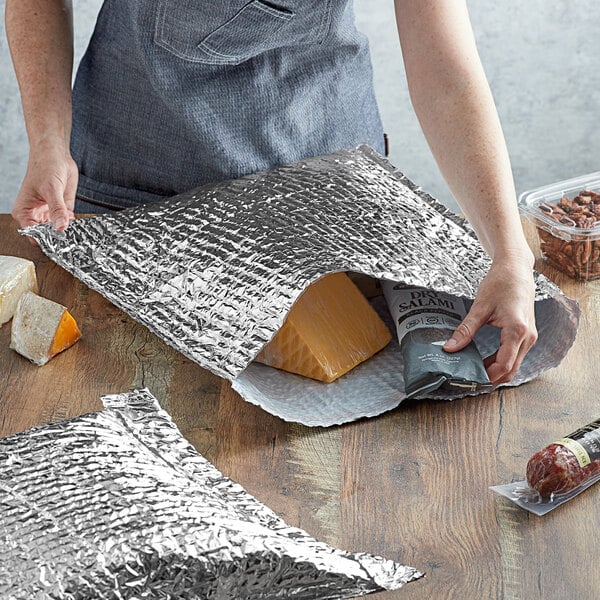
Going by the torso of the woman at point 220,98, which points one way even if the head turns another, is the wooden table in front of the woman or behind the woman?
in front

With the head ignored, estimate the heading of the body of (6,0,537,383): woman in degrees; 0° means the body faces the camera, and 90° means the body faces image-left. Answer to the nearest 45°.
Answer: approximately 0°

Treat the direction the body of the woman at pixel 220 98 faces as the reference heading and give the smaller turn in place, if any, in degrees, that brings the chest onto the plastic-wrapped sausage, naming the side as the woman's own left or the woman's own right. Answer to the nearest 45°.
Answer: approximately 45° to the woman's own left
